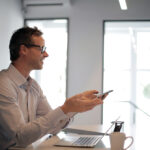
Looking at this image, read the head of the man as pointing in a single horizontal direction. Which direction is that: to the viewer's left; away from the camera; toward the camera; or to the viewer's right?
to the viewer's right

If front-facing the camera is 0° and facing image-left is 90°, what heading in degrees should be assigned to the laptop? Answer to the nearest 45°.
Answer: approximately 90°
